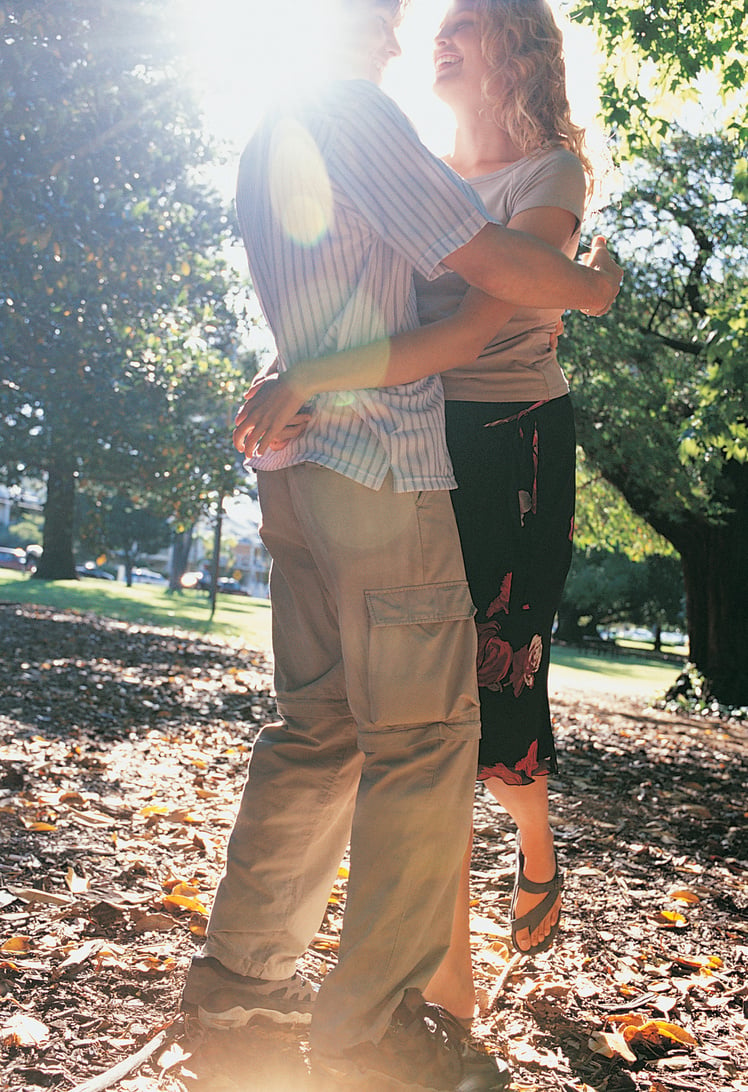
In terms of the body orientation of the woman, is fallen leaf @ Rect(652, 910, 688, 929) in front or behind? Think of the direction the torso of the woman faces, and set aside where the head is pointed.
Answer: behind

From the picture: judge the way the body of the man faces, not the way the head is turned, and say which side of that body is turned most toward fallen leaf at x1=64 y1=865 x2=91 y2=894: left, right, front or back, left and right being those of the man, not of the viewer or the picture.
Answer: left

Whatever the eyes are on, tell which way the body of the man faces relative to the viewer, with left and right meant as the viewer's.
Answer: facing away from the viewer and to the right of the viewer

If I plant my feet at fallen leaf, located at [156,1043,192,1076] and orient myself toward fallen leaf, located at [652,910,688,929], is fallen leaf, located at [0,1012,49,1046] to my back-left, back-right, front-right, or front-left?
back-left

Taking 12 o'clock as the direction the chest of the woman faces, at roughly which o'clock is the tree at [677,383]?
The tree is roughly at 5 o'clock from the woman.

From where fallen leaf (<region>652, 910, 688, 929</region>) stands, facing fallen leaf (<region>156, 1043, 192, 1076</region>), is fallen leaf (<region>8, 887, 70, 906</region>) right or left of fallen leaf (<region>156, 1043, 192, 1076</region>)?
right

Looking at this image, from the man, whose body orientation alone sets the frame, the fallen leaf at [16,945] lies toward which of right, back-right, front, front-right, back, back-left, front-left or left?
left
